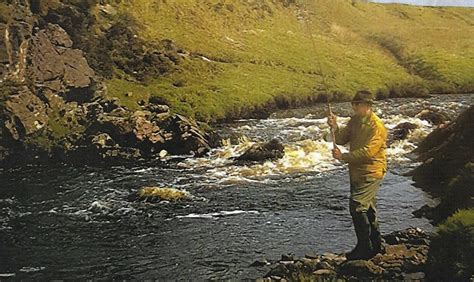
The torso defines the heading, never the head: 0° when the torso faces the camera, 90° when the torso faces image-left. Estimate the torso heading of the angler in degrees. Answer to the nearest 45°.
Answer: approximately 90°

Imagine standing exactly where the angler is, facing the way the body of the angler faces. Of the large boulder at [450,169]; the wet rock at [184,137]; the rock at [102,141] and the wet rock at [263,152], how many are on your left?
0

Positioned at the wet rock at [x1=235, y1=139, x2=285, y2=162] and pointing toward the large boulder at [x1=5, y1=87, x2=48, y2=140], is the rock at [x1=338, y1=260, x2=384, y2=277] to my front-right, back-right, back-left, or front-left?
back-left

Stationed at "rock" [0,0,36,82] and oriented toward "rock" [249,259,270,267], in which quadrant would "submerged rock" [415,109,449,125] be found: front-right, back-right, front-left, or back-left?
front-left

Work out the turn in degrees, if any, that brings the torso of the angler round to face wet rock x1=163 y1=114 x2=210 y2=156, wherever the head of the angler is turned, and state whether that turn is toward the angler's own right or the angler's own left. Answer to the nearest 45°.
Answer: approximately 45° to the angler's own right

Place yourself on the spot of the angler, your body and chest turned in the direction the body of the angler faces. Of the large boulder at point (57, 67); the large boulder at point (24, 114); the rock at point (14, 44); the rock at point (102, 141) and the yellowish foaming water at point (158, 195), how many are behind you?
0

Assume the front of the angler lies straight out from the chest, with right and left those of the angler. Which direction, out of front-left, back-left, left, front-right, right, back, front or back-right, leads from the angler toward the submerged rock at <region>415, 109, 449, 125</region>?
right

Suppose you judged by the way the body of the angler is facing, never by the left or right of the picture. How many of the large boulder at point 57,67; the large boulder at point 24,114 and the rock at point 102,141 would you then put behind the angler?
0

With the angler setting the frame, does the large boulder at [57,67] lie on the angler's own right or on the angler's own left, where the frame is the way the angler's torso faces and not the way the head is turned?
on the angler's own right

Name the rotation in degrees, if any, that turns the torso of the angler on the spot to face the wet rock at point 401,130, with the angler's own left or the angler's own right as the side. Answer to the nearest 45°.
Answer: approximately 90° to the angler's own right

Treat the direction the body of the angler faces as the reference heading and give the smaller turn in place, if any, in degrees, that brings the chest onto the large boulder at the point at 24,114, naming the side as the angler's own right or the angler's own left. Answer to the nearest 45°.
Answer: approximately 45° to the angler's own right

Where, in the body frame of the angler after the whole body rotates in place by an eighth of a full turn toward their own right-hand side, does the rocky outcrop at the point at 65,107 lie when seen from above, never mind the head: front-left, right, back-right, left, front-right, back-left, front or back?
front

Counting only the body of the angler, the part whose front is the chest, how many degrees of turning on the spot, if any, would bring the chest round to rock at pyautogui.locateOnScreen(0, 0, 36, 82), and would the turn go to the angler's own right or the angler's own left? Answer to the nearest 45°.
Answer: approximately 45° to the angler's own right

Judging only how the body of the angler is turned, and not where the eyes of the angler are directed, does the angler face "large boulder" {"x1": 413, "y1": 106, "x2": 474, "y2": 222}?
no
